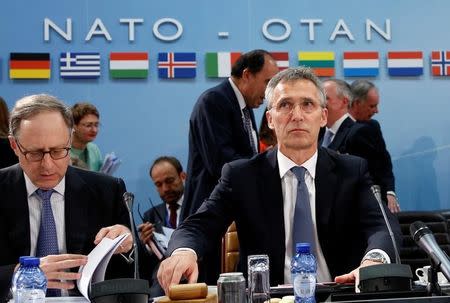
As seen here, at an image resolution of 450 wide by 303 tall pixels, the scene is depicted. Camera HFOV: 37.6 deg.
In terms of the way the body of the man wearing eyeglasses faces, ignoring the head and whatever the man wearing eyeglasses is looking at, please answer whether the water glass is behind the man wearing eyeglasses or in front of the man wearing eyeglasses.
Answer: in front

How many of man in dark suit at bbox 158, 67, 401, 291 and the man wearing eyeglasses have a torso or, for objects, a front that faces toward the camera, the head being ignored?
2

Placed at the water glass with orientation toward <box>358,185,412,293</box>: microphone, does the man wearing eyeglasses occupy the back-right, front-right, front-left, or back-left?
back-left

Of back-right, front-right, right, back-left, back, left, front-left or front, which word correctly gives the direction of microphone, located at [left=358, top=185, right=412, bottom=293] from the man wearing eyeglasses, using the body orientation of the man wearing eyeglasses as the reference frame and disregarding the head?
front-left

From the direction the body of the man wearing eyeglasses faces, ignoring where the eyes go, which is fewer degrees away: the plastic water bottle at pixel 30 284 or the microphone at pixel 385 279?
the plastic water bottle

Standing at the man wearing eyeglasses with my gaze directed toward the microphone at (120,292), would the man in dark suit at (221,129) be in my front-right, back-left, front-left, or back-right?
back-left

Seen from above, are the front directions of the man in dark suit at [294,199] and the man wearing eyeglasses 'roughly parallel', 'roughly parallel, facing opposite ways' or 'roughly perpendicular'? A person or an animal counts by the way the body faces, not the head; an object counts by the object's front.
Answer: roughly parallel

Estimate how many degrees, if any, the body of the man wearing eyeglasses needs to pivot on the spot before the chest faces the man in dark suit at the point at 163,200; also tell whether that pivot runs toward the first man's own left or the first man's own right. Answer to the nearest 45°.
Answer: approximately 180°

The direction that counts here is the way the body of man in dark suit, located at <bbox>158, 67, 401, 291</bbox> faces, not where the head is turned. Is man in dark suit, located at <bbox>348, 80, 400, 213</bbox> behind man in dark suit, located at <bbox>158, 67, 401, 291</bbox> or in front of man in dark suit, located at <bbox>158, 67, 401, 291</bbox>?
behind

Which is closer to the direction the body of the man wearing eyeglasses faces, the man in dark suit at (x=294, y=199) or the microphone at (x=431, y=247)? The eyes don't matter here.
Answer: the microphone

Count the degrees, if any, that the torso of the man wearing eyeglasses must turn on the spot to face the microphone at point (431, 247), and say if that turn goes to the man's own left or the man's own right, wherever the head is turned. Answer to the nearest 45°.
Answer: approximately 45° to the man's own left

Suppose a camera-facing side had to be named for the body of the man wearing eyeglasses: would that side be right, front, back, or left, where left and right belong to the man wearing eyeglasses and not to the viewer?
front

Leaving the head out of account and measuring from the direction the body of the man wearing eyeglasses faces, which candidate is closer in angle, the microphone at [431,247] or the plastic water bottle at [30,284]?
the plastic water bottle

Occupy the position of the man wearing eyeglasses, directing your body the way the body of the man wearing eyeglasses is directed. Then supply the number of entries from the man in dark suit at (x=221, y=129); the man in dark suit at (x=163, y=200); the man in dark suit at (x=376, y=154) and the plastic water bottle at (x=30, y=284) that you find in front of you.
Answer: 1

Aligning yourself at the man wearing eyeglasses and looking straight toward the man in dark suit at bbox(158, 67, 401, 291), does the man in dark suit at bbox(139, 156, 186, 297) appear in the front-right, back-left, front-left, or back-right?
front-left

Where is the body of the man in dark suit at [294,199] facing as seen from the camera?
toward the camera

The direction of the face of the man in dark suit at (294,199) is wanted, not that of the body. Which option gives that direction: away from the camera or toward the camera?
toward the camera
